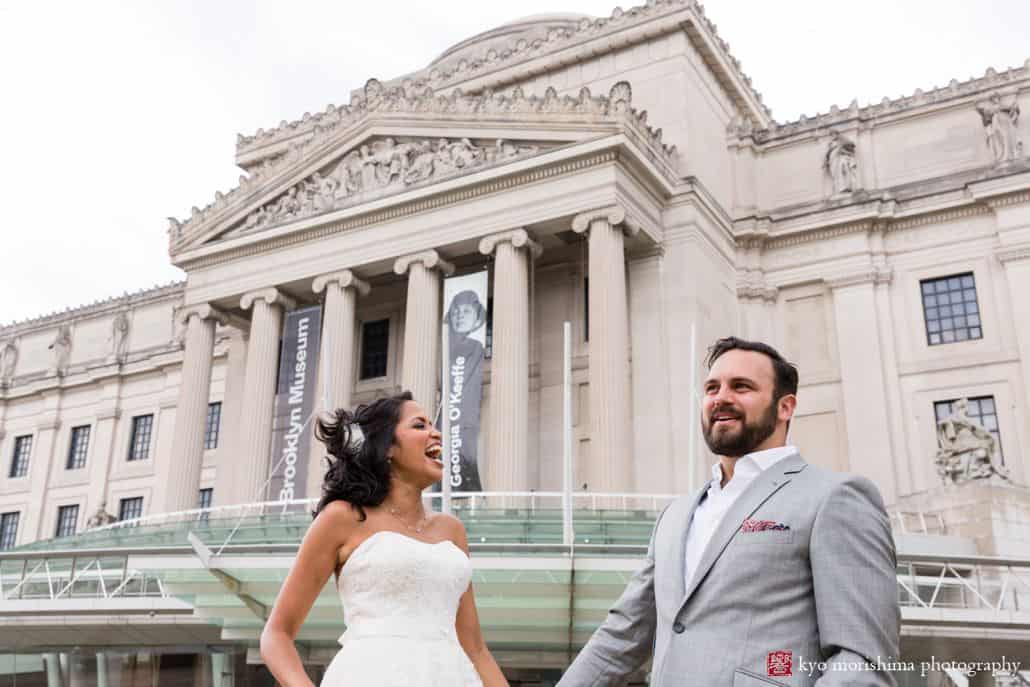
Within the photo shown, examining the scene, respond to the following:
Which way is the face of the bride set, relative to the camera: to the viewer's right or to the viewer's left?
to the viewer's right

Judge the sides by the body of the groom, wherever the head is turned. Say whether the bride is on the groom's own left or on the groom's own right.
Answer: on the groom's own right

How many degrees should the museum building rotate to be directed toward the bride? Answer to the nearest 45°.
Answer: approximately 45° to its left

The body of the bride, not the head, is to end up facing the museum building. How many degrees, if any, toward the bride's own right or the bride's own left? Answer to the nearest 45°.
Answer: approximately 135° to the bride's own left

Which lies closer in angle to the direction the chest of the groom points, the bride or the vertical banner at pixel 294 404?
the bride

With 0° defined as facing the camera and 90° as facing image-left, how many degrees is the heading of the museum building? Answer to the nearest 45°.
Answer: approximately 45°

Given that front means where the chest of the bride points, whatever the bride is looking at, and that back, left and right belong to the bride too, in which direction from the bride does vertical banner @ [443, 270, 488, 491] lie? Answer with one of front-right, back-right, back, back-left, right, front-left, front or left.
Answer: back-left

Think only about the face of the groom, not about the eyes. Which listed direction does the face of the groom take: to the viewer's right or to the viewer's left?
to the viewer's left

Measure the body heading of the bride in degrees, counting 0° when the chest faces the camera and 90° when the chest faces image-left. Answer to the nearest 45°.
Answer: approximately 315°

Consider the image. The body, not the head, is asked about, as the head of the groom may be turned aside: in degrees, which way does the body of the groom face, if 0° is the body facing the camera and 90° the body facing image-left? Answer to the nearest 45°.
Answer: approximately 45°
